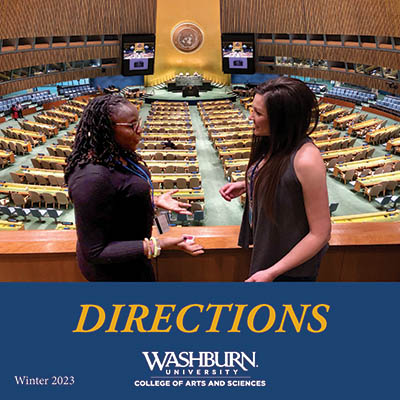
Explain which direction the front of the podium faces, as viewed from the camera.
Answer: facing the viewer

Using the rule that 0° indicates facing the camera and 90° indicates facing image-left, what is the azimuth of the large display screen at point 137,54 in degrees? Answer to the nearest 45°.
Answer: approximately 0°

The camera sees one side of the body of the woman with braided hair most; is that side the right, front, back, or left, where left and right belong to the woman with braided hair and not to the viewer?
right

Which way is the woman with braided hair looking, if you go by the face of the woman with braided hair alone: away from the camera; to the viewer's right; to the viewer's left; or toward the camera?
to the viewer's right

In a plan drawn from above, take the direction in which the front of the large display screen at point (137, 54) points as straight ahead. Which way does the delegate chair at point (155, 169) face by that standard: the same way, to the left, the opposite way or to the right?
the opposite way

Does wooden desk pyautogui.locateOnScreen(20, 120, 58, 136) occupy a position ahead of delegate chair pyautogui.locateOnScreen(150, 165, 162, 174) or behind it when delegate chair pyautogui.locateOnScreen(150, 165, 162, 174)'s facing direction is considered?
ahead

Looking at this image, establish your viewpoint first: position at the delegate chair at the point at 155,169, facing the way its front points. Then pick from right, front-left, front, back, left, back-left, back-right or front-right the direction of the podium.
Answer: front

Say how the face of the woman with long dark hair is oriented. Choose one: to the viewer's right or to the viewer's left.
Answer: to the viewer's left

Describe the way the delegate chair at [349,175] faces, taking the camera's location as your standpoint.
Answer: facing away from the viewer and to the left of the viewer

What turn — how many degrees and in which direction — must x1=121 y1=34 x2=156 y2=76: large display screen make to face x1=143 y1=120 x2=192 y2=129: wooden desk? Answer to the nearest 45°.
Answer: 0° — it already faces it

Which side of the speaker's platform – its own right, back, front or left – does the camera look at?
front

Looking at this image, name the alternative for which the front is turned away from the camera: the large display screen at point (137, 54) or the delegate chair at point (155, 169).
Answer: the delegate chair

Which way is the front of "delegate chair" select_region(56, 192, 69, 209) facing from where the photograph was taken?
facing away from the viewer and to the right of the viewer

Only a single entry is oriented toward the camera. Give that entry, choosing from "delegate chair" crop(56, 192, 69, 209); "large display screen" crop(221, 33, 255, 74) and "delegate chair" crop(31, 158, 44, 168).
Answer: the large display screen

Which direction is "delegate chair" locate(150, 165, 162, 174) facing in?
away from the camera
